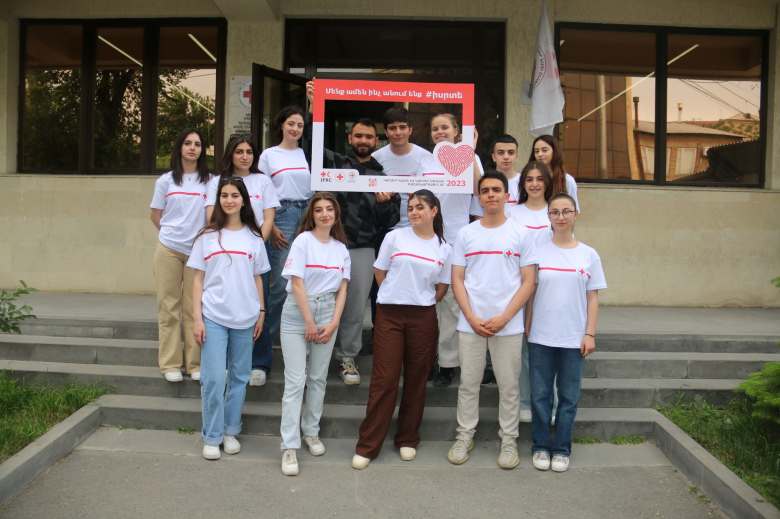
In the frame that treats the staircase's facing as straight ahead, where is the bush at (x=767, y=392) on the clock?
The bush is roughly at 10 o'clock from the staircase.

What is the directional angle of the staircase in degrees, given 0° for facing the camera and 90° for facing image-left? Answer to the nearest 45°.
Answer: approximately 0°
